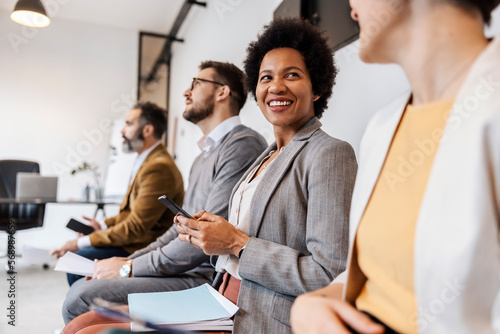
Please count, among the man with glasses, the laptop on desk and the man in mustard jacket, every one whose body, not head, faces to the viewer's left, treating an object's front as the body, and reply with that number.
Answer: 2

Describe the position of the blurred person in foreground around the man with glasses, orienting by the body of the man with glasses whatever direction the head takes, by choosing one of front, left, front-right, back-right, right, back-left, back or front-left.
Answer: left

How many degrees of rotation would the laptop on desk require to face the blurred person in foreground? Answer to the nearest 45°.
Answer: approximately 180°

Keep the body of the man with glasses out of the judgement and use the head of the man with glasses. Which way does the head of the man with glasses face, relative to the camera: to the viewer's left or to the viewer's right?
to the viewer's left

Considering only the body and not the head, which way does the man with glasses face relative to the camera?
to the viewer's left

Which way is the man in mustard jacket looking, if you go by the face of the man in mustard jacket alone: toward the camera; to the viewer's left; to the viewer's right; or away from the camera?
to the viewer's left

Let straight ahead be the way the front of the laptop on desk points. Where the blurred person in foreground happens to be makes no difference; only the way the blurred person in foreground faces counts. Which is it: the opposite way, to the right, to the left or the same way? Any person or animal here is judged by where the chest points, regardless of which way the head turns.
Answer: to the left

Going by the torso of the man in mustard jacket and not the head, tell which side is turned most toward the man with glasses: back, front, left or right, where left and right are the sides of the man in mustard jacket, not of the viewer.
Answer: left

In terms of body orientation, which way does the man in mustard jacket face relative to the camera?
to the viewer's left

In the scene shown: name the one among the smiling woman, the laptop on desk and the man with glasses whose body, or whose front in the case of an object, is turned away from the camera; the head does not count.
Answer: the laptop on desk

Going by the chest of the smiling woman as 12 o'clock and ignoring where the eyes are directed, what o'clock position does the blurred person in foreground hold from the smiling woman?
The blurred person in foreground is roughly at 10 o'clock from the smiling woman.

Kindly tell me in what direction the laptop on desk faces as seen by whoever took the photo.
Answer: facing away from the viewer

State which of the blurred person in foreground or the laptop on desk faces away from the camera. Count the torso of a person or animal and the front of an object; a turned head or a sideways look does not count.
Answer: the laptop on desk

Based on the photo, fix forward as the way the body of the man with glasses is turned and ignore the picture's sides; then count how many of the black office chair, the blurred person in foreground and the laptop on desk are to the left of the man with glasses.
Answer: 1

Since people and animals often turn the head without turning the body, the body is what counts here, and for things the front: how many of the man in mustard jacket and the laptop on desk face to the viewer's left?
1
